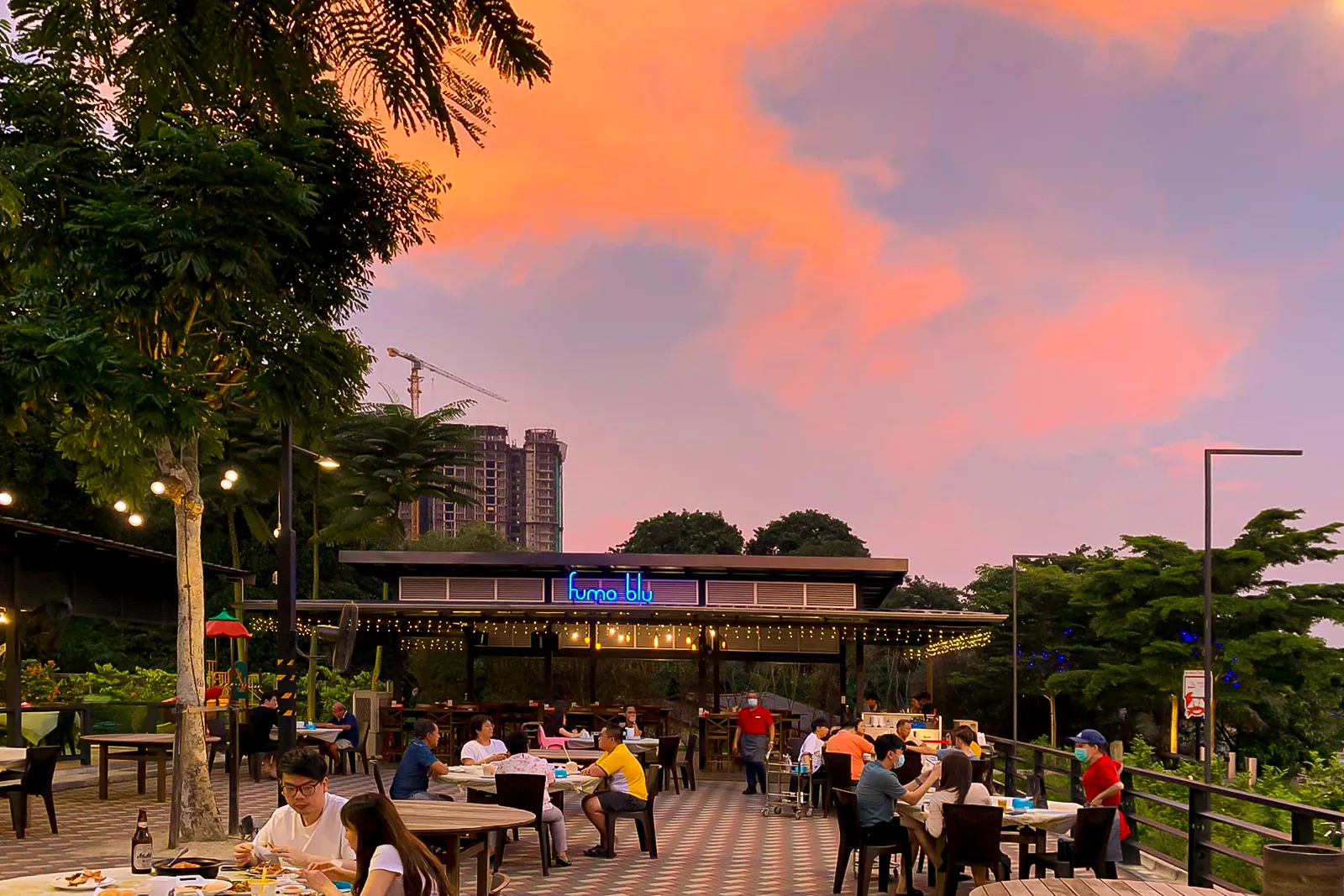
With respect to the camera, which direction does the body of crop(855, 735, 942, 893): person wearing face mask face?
to the viewer's right

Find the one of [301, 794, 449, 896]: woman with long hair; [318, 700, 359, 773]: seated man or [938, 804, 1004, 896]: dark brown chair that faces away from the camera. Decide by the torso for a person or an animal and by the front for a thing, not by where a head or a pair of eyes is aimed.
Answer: the dark brown chair

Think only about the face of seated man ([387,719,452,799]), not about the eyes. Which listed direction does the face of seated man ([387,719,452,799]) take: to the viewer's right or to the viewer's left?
to the viewer's right

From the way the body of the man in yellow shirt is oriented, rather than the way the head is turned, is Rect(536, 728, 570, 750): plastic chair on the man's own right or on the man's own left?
on the man's own right

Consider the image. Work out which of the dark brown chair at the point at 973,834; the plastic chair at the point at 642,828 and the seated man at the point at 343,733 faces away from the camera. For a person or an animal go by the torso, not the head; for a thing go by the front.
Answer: the dark brown chair at the point at 973,834

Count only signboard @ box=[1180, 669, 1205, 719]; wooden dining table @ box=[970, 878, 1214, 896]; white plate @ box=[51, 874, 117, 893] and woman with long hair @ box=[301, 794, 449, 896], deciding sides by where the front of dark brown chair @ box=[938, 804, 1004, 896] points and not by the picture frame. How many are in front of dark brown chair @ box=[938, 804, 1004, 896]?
1

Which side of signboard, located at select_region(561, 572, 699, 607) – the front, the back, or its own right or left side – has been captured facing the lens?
front

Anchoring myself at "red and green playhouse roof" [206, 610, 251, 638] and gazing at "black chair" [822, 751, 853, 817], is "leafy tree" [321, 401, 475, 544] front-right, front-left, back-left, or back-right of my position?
back-left

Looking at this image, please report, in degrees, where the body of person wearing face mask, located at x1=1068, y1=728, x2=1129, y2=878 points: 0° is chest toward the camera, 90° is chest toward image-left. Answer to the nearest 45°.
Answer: approximately 45°
